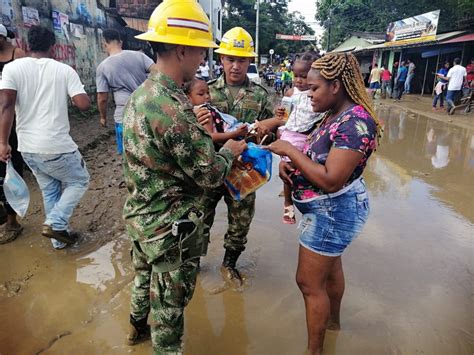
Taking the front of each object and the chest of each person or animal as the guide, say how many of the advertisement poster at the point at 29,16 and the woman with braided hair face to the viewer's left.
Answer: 1

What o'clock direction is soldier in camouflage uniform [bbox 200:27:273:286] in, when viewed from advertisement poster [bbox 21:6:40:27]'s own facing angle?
The soldier in camouflage uniform is roughly at 1 o'clock from the advertisement poster.

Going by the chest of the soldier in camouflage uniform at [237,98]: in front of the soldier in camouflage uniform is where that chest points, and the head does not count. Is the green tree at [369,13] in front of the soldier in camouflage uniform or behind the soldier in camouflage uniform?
behind

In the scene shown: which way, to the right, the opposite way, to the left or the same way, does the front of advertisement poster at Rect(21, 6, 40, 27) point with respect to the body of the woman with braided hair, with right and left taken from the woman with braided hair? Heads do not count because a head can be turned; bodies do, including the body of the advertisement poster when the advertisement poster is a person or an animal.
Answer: the opposite way

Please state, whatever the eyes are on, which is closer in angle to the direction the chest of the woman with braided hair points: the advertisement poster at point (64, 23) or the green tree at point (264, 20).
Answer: the advertisement poster

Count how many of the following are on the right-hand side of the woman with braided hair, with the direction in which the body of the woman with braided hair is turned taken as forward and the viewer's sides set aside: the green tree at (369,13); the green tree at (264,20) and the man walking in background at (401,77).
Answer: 3

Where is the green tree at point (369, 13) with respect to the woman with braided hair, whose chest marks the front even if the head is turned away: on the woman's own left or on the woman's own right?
on the woman's own right

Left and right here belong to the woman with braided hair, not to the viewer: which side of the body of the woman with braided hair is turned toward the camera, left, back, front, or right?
left

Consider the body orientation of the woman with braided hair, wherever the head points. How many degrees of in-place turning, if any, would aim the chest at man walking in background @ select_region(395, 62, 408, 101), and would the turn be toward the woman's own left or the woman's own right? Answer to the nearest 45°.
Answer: approximately 90° to the woman's own right

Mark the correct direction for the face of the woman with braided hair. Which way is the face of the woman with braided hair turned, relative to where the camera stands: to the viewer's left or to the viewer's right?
to the viewer's left

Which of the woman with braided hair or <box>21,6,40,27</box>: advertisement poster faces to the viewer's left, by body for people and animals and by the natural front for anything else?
the woman with braided hair

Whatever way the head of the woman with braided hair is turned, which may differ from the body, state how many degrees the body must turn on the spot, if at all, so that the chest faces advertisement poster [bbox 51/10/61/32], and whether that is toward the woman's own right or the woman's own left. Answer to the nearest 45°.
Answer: approximately 45° to the woman's own right
